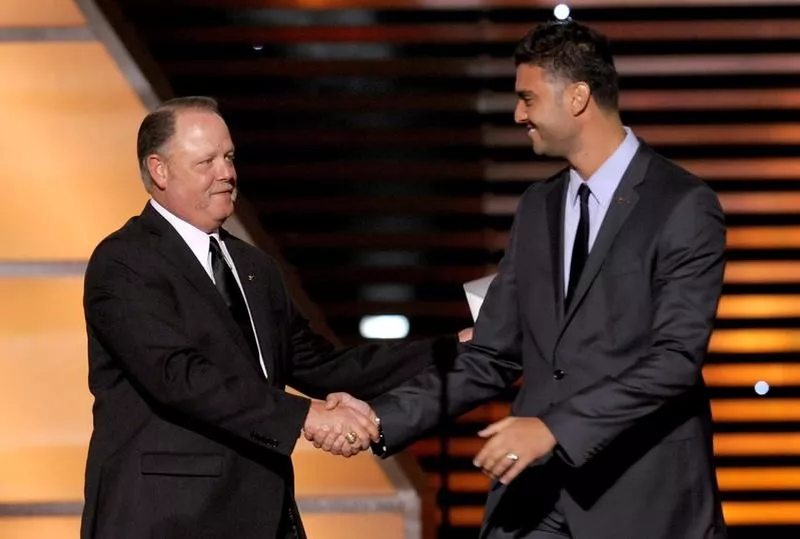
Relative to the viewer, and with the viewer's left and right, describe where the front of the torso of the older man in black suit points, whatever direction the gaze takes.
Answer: facing the viewer and to the right of the viewer

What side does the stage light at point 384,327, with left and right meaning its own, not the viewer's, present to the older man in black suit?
front

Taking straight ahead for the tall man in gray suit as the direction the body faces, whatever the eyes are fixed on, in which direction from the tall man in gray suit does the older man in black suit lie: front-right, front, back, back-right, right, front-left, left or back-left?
front-right

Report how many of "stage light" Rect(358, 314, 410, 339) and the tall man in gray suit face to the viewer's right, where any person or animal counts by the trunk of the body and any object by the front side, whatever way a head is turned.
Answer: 0

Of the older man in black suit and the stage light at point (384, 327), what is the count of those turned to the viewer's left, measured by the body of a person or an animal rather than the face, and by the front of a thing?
0

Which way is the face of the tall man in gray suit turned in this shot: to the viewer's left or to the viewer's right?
to the viewer's left

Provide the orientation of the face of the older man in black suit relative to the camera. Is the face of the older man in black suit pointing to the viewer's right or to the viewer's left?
to the viewer's right

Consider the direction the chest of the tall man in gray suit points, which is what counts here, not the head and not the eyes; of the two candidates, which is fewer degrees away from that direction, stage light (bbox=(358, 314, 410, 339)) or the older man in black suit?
the older man in black suit

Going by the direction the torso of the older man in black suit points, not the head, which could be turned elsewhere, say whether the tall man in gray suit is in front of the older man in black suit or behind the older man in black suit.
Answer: in front

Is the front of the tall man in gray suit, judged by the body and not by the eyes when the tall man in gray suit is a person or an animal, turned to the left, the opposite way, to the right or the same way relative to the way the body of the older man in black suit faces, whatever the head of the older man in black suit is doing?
to the right

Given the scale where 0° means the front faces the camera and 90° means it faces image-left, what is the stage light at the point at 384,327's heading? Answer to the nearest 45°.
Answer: approximately 0°

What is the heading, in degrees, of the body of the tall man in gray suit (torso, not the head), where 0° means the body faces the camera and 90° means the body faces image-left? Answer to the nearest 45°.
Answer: approximately 45°
